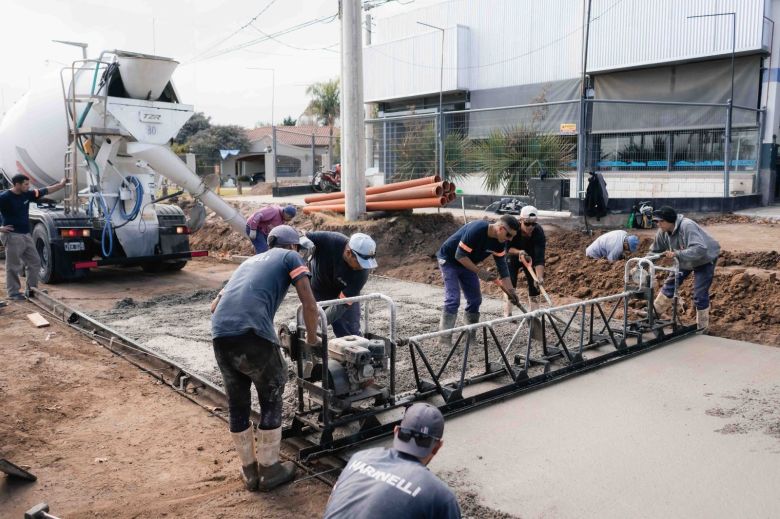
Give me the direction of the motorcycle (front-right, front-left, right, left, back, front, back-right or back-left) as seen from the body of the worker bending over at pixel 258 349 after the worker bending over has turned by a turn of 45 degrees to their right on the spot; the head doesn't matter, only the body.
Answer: left

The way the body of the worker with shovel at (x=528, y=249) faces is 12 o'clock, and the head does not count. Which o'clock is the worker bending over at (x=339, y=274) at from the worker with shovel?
The worker bending over is roughly at 1 o'clock from the worker with shovel.

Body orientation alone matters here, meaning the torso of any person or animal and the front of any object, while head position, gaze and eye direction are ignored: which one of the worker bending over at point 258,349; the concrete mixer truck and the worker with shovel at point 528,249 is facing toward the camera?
the worker with shovel

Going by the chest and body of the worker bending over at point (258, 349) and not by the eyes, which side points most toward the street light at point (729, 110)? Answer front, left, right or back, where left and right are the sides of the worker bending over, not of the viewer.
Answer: front

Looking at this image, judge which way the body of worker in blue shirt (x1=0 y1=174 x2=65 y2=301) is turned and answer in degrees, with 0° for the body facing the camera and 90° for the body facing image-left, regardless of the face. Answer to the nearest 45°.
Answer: approximately 315°

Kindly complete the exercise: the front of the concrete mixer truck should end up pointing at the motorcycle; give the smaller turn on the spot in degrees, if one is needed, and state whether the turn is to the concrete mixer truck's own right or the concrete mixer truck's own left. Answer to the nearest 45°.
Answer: approximately 90° to the concrete mixer truck's own right

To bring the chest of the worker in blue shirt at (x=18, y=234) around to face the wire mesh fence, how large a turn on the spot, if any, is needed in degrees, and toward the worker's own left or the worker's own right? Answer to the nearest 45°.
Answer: approximately 45° to the worker's own left

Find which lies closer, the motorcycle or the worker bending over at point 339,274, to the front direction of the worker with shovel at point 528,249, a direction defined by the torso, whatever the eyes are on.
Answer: the worker bending over

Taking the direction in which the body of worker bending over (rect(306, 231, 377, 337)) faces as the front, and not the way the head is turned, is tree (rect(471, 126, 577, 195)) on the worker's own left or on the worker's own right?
on the worker's own left

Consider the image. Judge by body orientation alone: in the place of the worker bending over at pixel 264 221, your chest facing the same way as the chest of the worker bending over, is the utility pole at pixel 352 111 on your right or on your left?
on your left

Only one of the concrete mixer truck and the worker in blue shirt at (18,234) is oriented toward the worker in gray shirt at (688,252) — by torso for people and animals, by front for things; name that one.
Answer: the worker in blue shirt

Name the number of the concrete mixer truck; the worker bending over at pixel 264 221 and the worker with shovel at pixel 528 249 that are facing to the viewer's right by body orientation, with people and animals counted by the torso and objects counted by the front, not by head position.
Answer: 1

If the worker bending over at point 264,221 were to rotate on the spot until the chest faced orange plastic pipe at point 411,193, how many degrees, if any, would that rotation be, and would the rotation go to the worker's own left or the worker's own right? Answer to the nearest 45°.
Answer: approximately 45° to the worker's own left

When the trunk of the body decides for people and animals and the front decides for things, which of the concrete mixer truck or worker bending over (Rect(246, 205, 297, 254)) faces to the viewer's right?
the worker bending over

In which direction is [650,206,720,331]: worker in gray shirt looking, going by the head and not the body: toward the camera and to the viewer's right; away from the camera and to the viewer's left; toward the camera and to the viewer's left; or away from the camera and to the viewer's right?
toward the camera and to the viewer's left

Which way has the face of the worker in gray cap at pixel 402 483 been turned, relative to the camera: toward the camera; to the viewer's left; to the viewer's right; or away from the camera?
away from the camera

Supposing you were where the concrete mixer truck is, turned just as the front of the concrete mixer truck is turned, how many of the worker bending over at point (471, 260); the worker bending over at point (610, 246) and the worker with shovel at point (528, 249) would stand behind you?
3

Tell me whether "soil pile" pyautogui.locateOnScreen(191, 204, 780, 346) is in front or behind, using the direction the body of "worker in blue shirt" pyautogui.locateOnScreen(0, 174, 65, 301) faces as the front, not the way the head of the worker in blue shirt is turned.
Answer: in front

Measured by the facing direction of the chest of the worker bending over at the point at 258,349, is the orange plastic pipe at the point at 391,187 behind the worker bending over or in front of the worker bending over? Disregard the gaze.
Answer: in front

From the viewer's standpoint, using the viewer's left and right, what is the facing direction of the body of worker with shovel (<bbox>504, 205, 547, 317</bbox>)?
facing the viewer
